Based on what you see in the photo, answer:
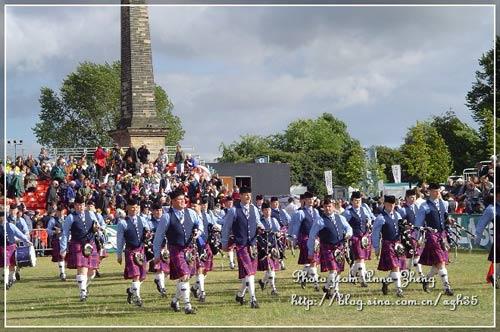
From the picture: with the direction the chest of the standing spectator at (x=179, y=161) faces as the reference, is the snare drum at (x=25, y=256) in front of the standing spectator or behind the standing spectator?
in front

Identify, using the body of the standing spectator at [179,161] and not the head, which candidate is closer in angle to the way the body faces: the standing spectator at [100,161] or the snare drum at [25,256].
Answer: the snare drum

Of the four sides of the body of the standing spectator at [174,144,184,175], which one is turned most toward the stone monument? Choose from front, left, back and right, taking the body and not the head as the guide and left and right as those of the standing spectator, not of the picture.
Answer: back

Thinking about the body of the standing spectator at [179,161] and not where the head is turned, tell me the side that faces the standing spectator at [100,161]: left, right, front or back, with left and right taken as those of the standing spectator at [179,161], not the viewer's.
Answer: right

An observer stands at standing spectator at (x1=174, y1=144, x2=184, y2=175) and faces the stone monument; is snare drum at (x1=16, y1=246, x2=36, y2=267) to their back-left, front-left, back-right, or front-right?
back-left

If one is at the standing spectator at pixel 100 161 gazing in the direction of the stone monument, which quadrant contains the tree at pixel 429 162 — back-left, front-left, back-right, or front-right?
front-right

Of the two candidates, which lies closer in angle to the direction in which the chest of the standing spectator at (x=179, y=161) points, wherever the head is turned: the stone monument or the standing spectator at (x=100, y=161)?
the standing spectator

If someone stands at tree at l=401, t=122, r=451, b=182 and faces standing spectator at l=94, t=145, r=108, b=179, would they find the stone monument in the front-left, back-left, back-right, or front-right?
front-right

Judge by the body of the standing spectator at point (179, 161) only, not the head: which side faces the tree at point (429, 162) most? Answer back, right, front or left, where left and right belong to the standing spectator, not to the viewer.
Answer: left

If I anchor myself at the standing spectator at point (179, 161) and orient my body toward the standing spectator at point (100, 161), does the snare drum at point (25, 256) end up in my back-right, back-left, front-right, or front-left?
front-left

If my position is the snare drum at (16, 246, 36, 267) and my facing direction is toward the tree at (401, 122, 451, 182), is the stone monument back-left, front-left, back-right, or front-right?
front-left

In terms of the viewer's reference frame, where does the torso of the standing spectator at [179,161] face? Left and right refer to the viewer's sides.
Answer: facing the viewer
